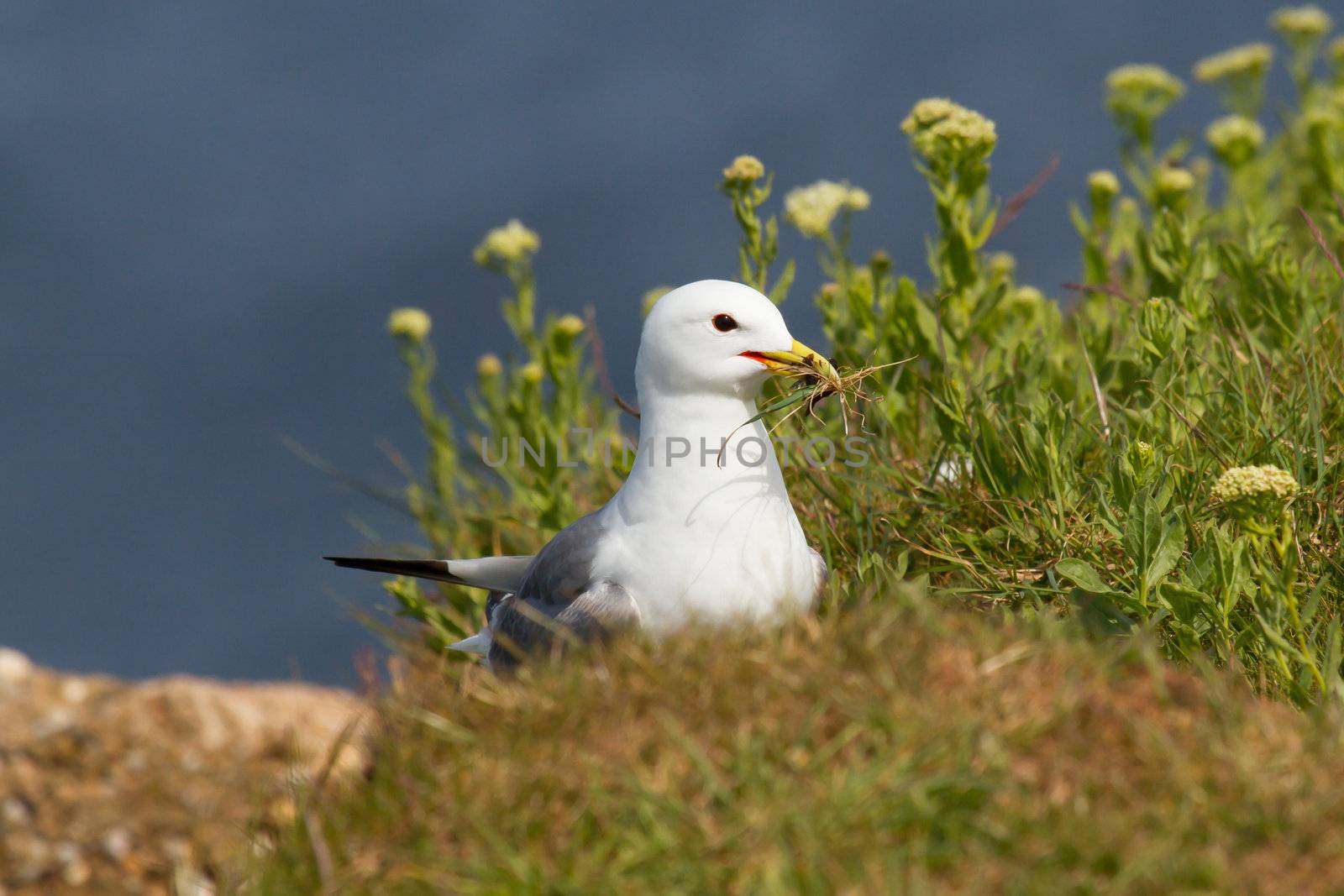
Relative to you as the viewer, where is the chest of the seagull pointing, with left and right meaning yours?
facing the viewer and to the right of the viewer
